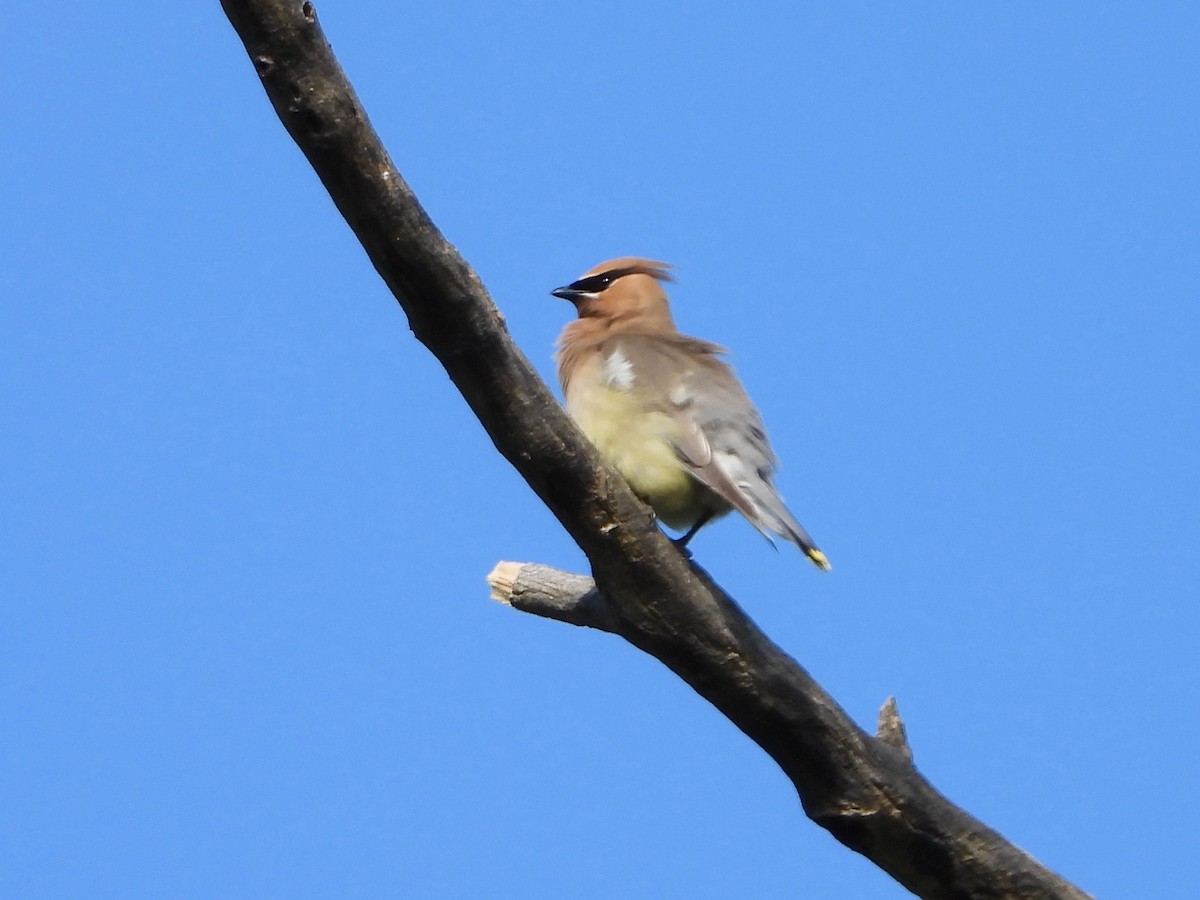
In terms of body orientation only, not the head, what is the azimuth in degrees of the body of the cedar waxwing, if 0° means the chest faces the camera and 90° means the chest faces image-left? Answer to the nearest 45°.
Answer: approximately 90°
